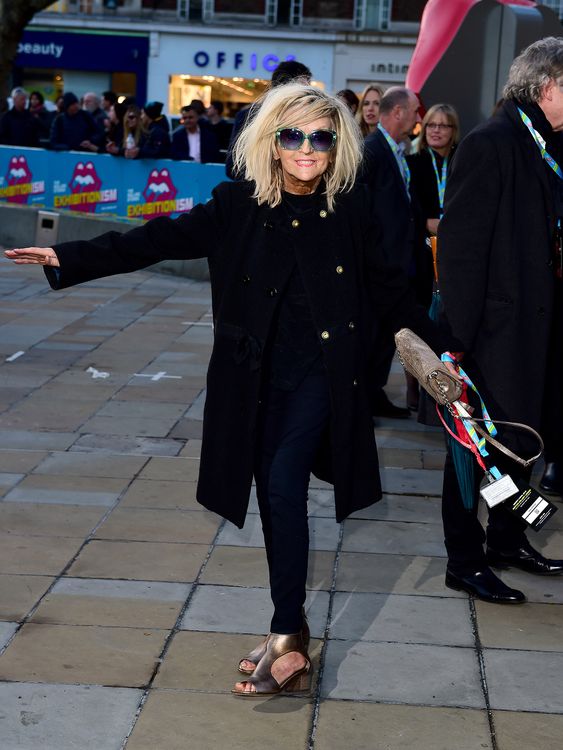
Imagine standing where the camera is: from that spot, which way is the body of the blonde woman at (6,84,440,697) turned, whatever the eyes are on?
toward the camera

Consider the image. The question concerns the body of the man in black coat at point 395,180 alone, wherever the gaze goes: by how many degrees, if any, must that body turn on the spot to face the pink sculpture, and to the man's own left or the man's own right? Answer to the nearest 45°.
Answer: approximately 90° to the man's own left

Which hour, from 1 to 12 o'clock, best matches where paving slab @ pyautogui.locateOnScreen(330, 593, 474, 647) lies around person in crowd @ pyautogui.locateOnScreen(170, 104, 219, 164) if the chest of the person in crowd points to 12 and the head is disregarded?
The paving slab is roughly at 12 o'clock from the person in crowd.

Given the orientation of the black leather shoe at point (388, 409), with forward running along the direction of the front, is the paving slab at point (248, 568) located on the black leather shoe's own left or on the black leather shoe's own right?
on the black leather shoe's own right

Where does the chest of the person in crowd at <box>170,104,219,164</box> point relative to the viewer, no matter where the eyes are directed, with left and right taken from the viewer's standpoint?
facing the viewer

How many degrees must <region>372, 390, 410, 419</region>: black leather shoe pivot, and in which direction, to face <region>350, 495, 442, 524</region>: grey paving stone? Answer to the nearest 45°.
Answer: approximately 90° to its right

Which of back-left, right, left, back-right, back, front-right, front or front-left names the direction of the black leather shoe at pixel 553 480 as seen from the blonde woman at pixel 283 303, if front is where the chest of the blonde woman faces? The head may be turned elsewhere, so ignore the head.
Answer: back-left

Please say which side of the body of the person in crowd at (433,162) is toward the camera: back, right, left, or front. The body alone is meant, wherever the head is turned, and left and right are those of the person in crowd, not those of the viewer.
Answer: front

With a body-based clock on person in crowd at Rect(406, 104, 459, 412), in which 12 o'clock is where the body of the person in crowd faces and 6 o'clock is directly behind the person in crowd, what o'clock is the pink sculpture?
The pink sculpture is roughly at 6 o'clock from the person in crowd.

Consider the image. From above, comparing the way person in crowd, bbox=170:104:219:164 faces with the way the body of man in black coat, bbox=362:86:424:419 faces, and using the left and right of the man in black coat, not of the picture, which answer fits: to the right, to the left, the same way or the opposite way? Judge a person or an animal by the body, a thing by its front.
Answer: to the right

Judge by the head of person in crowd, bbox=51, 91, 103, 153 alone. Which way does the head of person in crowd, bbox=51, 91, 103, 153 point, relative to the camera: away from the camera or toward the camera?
toward the camera

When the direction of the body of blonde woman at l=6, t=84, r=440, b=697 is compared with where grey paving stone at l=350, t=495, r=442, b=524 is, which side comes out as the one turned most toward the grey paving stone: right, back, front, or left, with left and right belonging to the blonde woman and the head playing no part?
back

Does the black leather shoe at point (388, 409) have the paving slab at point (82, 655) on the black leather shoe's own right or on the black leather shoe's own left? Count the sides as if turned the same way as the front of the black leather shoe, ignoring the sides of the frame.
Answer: on the black leather shoe's own right

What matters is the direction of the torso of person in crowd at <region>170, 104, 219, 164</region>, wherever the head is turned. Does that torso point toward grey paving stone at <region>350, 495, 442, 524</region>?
yes

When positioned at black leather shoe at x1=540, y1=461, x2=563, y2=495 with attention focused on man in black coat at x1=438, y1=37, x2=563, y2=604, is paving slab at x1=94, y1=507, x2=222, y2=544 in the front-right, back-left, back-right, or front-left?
front-right
